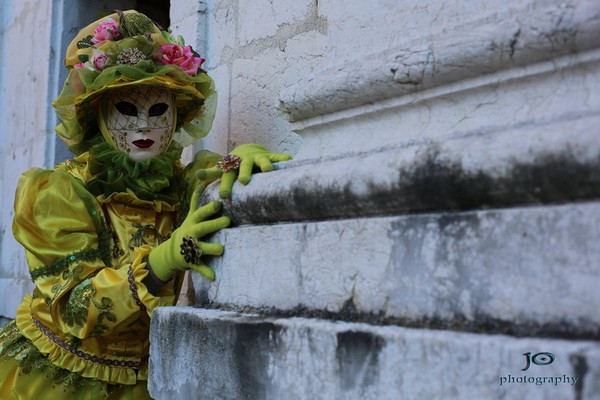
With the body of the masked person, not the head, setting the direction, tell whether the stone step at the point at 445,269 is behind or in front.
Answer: in front

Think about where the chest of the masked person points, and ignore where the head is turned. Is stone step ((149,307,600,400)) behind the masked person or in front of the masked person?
in front

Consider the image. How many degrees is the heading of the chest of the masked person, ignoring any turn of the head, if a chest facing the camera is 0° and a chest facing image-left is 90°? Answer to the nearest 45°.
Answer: approximately 315°

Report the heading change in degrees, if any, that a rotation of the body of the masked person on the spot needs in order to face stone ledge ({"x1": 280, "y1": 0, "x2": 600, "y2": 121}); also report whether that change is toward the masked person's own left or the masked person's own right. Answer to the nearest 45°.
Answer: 0° — they already face it
